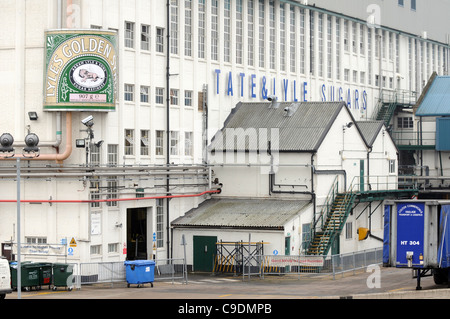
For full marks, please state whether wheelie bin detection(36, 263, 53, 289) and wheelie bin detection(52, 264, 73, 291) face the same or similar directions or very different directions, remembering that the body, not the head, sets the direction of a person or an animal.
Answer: same or similar directions

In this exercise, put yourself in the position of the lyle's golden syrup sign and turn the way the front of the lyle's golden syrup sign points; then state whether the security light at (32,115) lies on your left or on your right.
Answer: on your right

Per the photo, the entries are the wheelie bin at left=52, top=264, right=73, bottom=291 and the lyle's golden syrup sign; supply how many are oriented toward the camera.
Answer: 2

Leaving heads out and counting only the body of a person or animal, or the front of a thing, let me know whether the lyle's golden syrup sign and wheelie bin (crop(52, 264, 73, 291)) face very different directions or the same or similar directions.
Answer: same or similar directions

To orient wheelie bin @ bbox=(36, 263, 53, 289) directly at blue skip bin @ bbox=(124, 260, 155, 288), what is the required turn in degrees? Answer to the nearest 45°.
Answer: approximately 90° to its left

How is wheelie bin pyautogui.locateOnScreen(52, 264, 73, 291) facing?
toward the camera

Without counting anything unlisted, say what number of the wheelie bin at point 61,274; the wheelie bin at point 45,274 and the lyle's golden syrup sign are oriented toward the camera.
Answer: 3

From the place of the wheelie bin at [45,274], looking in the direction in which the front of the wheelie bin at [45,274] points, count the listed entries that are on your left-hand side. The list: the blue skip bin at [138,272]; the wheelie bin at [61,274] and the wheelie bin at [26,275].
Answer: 2

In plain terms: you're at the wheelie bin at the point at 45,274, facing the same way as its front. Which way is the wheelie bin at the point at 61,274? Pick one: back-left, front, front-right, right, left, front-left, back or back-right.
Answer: left

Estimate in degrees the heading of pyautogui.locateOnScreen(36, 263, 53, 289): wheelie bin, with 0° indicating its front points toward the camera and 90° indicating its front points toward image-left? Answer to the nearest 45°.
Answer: approximately 0°

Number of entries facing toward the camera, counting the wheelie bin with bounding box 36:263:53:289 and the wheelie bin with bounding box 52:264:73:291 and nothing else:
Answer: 2
